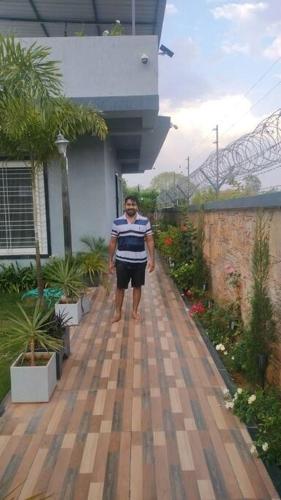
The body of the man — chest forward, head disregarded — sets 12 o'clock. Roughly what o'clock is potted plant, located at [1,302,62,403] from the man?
The potted plant is roughly at 1 o'clock from the man.

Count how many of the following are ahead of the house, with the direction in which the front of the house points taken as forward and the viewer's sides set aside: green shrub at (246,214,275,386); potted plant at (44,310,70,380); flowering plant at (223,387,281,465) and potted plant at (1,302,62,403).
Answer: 4

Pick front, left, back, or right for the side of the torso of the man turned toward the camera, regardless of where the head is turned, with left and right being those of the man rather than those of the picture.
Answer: front

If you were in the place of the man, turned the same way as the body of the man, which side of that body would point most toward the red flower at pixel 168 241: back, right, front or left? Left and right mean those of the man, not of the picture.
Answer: back

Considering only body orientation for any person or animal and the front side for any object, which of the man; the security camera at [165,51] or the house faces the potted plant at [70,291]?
the house

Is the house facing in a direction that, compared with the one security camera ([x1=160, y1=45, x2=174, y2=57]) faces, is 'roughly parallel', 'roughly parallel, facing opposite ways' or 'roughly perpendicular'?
roughly perpendicular

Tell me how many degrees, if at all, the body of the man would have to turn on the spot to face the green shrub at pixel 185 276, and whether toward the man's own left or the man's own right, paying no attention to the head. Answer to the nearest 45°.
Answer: approximately 135° to the man's own left

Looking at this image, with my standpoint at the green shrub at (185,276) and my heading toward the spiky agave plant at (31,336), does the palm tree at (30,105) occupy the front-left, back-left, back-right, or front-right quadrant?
front-right
